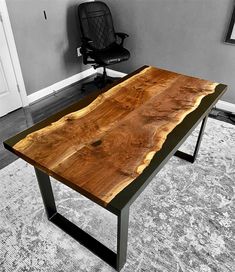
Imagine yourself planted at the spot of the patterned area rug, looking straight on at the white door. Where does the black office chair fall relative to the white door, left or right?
right

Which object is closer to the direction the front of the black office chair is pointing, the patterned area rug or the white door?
the patterned area rug

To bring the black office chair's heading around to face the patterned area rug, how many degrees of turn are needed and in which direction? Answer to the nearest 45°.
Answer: approximately 45° to its right

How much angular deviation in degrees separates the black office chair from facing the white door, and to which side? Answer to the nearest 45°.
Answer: approximately 90° to its right

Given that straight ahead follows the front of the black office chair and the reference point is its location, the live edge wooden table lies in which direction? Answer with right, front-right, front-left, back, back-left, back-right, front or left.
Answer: front-right

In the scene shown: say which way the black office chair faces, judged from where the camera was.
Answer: facing the viewer and to the right of the viewer

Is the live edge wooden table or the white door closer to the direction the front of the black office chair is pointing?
the live edge wooden table
